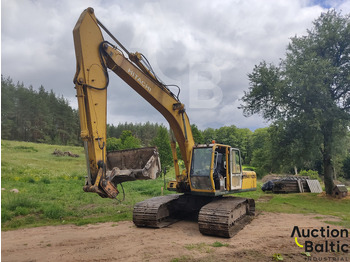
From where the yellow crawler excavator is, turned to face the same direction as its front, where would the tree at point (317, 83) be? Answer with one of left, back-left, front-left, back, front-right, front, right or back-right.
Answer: back

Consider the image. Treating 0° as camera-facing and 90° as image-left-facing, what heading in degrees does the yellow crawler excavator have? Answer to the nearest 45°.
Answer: approximately 45°
